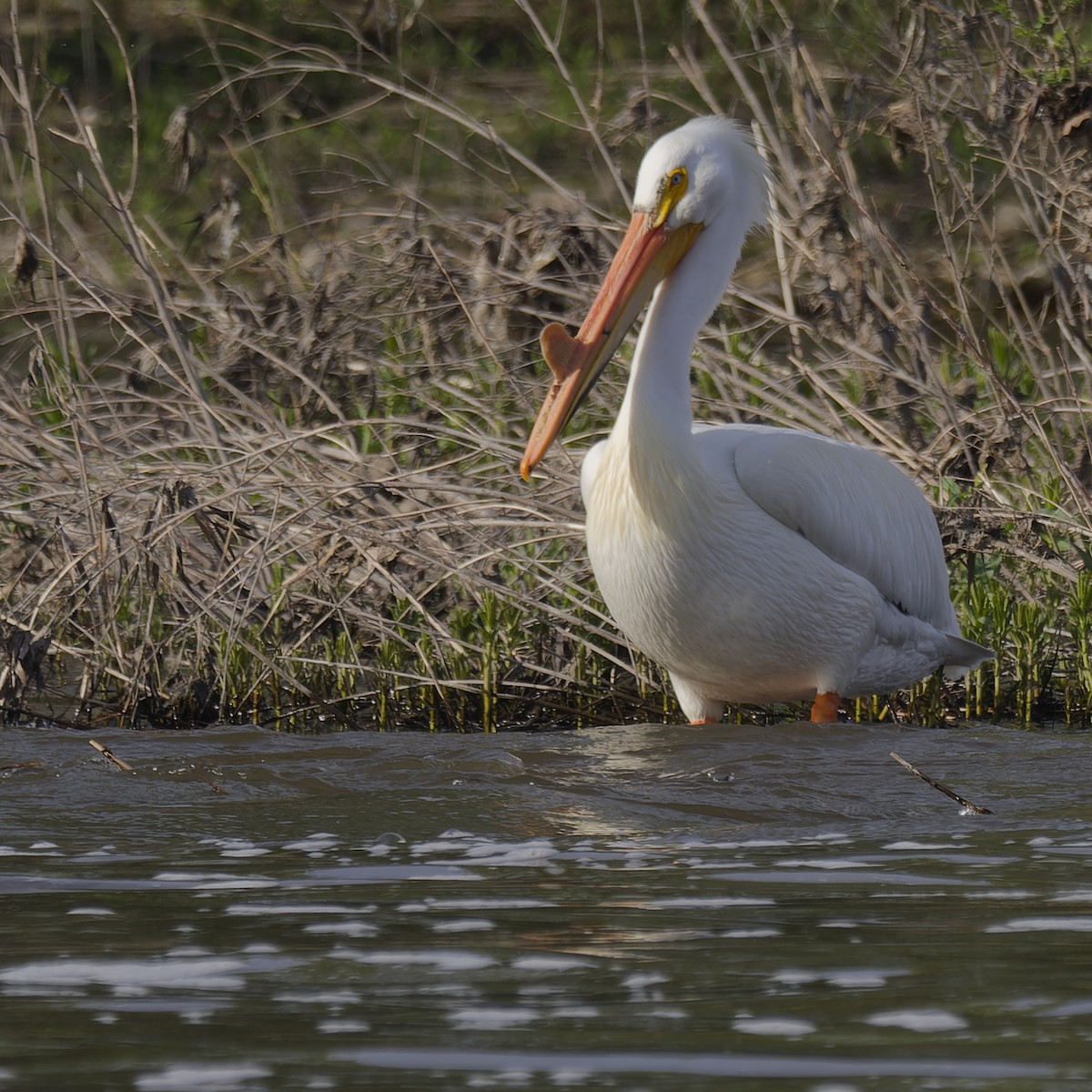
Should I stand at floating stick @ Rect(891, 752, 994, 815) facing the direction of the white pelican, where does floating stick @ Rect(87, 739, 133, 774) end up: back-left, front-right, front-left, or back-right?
front-left

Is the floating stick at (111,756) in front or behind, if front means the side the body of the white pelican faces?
in front

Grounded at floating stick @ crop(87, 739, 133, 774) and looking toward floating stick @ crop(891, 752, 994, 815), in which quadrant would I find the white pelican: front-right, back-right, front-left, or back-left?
front-left

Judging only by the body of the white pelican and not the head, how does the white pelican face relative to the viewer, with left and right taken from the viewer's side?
facing the viewer and to the left of the viewer

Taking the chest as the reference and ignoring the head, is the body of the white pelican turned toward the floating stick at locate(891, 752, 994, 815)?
no

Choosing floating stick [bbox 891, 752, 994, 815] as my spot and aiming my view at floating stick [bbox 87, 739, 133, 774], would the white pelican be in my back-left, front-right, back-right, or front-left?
front-right
